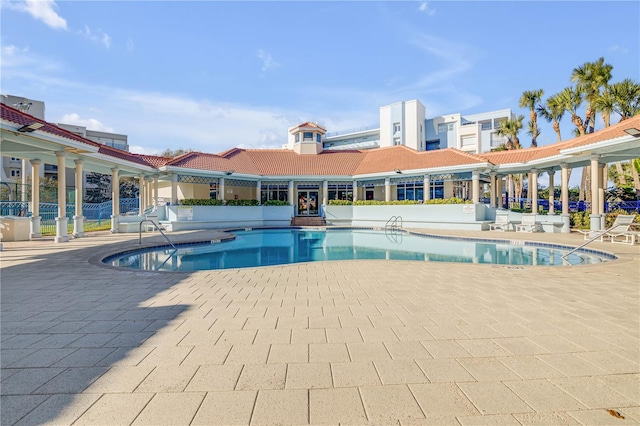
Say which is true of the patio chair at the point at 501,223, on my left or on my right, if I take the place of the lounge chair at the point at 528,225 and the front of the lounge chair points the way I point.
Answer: on my right

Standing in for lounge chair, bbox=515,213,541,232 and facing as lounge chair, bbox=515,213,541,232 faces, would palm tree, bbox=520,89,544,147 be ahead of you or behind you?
behind

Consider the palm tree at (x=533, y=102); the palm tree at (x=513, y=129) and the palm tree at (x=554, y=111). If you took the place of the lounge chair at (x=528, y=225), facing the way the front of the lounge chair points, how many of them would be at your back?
3

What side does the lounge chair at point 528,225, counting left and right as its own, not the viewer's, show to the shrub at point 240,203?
right

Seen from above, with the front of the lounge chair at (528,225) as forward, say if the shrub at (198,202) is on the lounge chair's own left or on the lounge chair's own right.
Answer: on the lounge chair's own right

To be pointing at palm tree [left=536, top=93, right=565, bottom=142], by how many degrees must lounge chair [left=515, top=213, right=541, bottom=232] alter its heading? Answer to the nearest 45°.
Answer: approximately 180°

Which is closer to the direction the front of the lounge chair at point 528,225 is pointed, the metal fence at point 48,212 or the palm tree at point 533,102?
the metal fence

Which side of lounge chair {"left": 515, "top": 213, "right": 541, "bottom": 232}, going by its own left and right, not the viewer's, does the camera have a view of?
front

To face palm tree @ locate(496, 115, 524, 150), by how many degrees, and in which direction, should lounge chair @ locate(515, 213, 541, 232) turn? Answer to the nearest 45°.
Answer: approximately 180°

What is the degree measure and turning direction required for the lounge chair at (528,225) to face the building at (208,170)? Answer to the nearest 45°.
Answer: approximately 45° to its right

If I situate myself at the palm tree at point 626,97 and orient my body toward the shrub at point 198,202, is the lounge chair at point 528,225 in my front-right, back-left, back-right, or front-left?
front-left

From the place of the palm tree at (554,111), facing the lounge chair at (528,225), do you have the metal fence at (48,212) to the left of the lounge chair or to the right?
right
